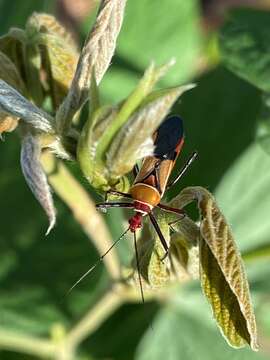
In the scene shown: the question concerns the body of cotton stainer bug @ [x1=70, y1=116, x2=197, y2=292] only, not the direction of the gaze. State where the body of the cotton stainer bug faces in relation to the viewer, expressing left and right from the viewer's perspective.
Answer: facing the viewer and to the left of the viewer

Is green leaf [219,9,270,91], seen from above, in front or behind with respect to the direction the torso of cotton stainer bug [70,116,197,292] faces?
behind

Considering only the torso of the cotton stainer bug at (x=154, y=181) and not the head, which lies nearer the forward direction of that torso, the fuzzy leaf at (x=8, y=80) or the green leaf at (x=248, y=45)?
the fuzzy leaf

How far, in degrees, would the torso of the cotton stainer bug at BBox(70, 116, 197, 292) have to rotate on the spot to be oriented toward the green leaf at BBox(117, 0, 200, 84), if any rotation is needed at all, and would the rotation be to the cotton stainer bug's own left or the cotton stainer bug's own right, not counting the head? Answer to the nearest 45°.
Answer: approximately 135° to the cotton stainer bug's own right

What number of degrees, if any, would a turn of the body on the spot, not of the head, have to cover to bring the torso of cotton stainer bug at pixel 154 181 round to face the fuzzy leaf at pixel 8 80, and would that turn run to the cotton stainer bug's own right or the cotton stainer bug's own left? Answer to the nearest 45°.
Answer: approximately 45° to the cotton stainer bug's own right

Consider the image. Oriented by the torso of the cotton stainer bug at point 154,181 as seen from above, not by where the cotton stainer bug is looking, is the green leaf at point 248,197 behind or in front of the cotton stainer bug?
behind
